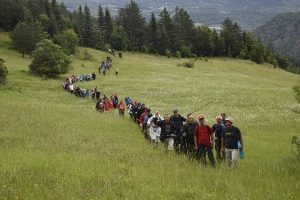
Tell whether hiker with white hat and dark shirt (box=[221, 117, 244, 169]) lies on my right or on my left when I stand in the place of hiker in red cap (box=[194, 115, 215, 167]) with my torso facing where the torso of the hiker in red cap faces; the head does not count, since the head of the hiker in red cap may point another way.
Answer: on my left

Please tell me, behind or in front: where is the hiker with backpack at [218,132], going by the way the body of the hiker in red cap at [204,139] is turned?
behind

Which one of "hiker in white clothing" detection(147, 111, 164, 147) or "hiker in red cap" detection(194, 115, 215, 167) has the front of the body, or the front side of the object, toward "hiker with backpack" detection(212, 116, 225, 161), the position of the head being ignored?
"hiker in white clothing" detection(147, 111, 164, 147)

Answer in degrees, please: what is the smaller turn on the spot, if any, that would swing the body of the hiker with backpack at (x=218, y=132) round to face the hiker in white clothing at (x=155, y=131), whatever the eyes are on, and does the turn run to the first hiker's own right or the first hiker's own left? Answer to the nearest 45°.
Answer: approximately 135° to the first hiker's own right

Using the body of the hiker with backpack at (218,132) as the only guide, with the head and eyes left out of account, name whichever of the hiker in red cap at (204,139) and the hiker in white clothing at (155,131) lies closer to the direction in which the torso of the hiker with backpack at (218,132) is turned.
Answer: the hiker in red cap

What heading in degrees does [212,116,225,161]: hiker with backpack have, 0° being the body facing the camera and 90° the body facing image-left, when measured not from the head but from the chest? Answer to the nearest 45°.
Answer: approximately 0°

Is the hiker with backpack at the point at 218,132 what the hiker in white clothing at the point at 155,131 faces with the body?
yes
